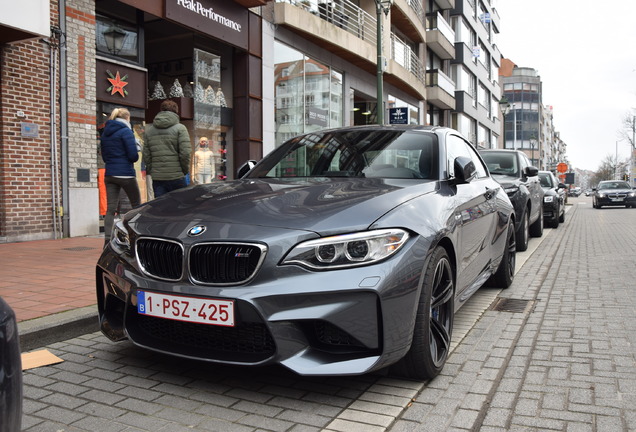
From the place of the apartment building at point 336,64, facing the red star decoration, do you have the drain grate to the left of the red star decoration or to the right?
left

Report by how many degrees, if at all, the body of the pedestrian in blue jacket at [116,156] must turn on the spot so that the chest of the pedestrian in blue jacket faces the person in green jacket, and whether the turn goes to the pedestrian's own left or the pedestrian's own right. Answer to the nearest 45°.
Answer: approximately 90° to the pedestrian's own right

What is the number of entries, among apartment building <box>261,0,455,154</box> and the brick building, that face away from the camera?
0

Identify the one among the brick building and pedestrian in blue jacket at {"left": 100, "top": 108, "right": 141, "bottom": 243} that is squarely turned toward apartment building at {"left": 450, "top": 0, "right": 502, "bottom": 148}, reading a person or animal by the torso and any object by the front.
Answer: the pedestrian in blue jacket

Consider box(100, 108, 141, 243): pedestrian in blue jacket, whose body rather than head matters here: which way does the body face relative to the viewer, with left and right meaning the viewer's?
facing away from the viewer and to the right of the viewer

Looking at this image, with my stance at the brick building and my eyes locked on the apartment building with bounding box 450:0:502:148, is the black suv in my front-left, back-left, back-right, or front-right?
front-right

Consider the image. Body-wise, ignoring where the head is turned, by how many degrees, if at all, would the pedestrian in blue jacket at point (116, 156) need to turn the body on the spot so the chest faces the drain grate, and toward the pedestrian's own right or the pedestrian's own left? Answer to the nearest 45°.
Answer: approximately 90° to the pedestrian's own right

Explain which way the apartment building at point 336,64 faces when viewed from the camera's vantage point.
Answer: facing the viewer and to the right of the viewer

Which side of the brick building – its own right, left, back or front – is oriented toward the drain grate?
front

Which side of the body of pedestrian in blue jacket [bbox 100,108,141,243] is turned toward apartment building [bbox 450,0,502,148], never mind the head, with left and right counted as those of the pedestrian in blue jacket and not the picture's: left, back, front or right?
front

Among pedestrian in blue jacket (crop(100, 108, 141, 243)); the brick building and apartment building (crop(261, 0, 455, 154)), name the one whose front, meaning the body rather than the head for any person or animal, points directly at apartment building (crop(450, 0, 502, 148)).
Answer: the pedestrian in blue jacket
